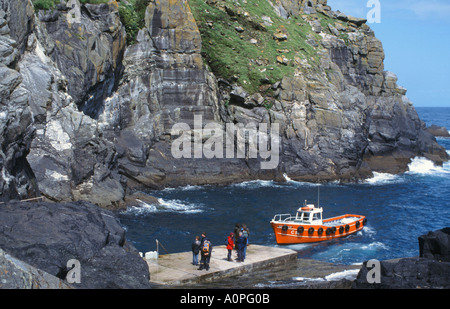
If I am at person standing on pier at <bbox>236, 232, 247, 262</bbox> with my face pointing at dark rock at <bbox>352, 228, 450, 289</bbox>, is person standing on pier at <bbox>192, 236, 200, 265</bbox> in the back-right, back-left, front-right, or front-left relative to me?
back-right

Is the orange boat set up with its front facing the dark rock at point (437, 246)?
no

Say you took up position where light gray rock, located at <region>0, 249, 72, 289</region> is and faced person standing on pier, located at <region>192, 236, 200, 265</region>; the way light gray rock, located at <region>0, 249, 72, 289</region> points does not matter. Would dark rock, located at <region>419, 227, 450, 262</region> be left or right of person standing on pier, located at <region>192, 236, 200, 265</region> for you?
right
